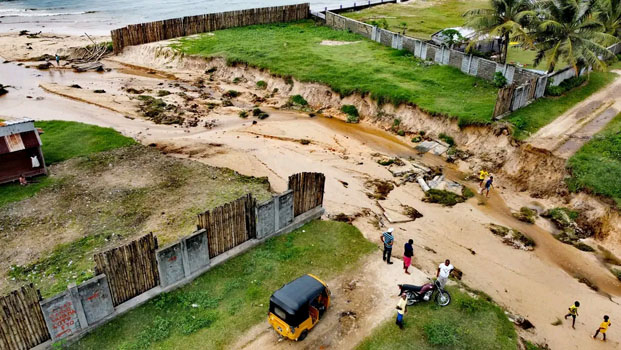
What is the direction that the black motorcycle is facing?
to the viewer's right

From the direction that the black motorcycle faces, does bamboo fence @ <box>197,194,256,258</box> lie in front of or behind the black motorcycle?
behind

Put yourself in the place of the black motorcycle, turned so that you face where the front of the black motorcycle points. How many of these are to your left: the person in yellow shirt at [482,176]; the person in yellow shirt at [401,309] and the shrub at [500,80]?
2

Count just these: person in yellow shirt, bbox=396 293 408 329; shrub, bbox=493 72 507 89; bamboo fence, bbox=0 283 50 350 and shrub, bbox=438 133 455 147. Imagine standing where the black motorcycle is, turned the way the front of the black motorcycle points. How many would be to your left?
2

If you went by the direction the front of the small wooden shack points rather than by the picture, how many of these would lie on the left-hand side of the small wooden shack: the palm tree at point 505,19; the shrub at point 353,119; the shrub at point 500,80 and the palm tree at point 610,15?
4

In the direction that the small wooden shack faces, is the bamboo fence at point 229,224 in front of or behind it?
in front

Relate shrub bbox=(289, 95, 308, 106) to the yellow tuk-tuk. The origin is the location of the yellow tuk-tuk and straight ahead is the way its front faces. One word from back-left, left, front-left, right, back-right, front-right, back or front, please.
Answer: front-left

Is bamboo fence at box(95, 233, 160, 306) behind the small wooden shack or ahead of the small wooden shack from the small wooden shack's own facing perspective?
ahead

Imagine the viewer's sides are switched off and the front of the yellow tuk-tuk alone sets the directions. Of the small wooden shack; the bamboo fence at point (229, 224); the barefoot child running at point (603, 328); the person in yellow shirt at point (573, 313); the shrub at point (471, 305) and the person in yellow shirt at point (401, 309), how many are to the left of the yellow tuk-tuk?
2

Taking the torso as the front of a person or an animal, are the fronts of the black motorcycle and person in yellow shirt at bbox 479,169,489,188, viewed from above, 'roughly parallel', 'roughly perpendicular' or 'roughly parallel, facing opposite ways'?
roughly perpendicular

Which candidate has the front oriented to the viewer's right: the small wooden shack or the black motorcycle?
the black motorcycle
